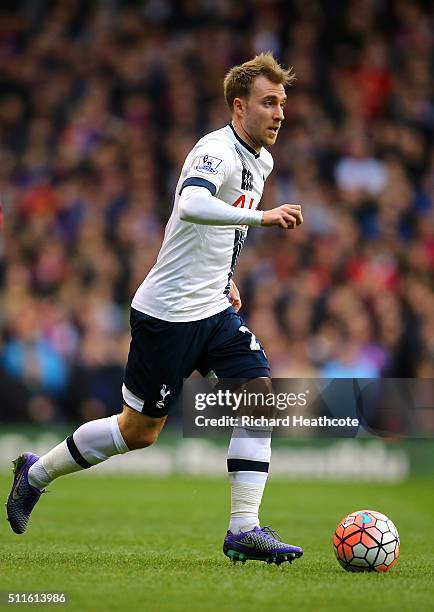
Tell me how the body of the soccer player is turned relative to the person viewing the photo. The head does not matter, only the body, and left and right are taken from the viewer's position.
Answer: facing to the right of the viewer
